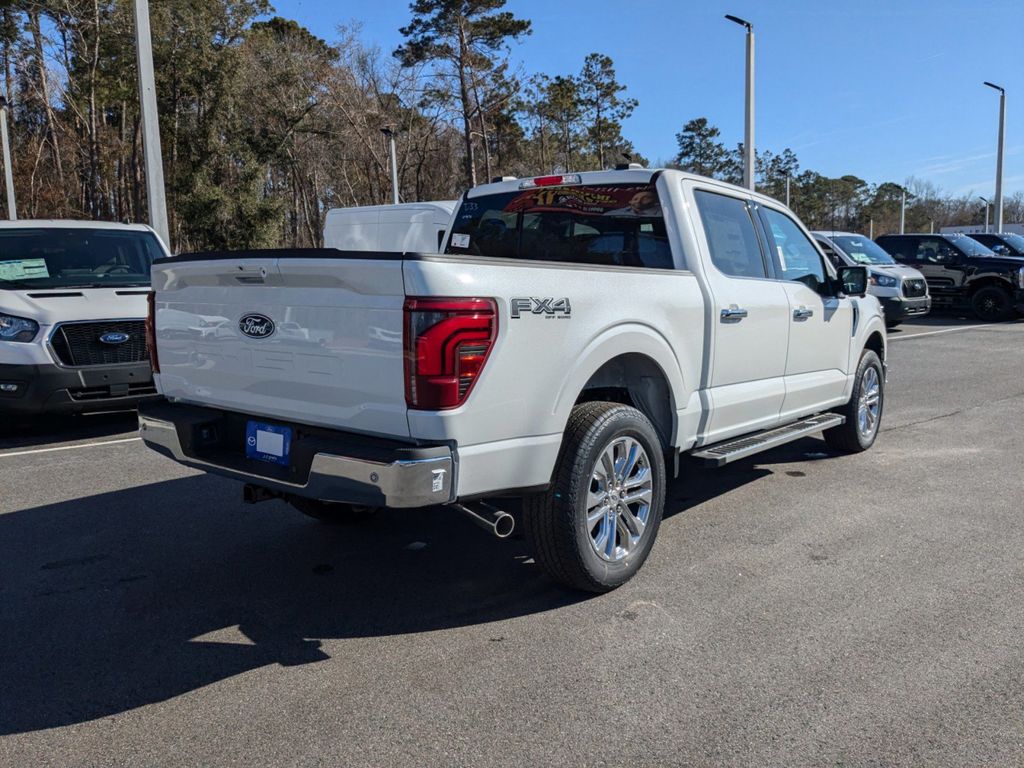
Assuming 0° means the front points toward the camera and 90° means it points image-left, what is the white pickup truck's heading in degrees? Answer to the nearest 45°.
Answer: approximately 225°

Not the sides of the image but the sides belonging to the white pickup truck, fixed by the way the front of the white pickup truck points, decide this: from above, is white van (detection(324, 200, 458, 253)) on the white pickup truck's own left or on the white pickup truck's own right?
on the white pickup truck's own left

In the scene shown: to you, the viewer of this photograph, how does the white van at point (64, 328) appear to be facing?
facing the viewer and to the right of the viewer

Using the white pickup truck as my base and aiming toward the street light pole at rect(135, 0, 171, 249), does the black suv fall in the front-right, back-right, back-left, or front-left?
front-right

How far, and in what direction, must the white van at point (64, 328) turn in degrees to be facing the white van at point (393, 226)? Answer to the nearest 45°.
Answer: approximately 90° to its left

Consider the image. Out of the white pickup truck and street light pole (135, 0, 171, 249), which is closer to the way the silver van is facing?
the white pickup truck

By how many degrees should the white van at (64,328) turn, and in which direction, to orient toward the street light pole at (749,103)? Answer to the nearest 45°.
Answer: approximately 90° to its left

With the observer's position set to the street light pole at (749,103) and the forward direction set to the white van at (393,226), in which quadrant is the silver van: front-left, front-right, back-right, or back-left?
front-left

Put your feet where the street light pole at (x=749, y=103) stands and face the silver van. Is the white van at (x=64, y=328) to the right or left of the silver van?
right

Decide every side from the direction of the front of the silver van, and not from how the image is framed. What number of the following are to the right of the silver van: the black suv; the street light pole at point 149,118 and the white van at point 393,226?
2

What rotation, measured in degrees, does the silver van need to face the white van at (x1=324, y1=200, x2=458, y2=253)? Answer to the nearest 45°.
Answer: approximately 90° to its right

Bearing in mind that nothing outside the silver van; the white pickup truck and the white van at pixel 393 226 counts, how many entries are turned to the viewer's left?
0

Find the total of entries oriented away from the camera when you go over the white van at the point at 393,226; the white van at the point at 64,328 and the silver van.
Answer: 0

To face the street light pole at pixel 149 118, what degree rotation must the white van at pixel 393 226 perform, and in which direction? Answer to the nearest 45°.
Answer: approximately 135° to its right

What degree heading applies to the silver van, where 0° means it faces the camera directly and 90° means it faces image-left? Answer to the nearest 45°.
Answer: approximately 315°
